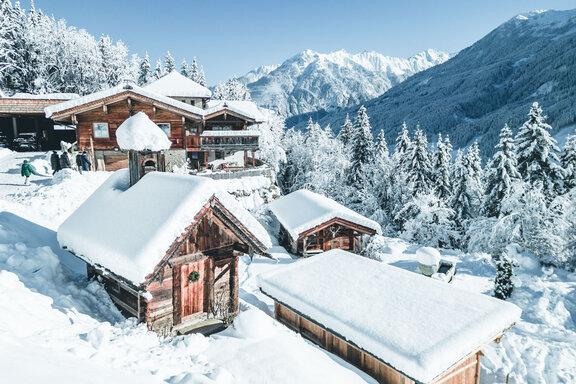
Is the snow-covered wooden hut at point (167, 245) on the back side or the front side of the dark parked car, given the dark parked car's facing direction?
on the front side

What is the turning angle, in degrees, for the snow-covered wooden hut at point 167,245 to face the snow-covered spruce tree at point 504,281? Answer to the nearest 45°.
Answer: approximately 45° to its left

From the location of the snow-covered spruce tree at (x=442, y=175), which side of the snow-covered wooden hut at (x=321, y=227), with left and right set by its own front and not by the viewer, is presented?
left

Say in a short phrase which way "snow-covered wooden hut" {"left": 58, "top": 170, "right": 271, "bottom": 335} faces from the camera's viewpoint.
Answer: facing the viewer and to the right of the viewer

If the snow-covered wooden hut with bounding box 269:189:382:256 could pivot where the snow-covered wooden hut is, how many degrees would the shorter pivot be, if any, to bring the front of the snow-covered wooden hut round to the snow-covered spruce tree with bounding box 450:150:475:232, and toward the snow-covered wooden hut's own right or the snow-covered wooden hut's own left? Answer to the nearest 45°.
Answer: approximately 90° to the snow-covered wooden hut's own left

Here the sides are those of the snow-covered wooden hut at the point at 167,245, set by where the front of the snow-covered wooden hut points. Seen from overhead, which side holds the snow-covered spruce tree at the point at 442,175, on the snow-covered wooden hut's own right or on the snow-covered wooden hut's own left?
on the snow-covered wooden hut's own left

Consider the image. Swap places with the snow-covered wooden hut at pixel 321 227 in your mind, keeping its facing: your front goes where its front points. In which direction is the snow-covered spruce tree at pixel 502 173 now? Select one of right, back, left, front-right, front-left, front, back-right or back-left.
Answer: left

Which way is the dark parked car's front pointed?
toward the camera

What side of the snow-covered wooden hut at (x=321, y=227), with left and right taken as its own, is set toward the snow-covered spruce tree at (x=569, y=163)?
left

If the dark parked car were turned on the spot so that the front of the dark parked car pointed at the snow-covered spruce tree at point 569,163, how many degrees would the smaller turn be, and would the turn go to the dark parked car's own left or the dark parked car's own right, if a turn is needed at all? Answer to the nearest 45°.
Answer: approximately 45° to the dark parked car's own left

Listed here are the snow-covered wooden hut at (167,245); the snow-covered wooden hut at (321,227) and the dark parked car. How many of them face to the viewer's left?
0

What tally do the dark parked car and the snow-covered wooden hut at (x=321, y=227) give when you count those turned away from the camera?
0

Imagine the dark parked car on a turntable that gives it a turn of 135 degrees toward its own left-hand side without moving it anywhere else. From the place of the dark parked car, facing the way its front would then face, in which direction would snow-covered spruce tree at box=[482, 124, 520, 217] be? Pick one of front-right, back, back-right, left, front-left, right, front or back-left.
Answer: right

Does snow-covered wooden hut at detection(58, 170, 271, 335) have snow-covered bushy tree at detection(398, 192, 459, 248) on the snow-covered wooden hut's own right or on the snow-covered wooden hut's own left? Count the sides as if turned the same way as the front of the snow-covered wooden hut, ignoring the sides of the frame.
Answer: on the snow-covered wooden hut's own left
